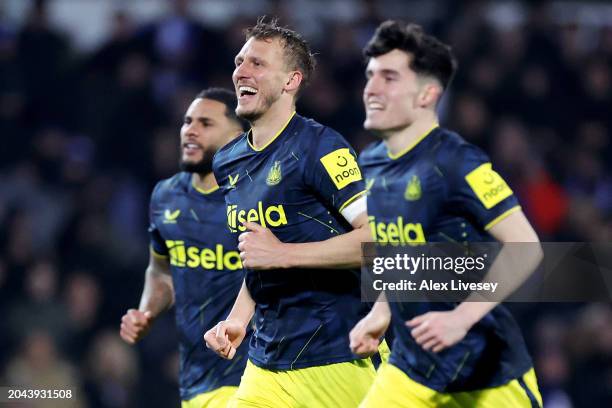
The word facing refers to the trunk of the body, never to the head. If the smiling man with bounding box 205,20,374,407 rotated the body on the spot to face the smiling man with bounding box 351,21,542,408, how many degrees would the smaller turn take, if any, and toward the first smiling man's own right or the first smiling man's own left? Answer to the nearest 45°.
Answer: approximately 135° to the first smiling man's own left

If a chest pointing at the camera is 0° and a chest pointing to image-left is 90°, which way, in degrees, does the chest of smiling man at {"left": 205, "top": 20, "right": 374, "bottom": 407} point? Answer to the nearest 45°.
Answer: approximately 45°

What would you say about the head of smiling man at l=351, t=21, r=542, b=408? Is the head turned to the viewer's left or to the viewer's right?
to the viewer's left

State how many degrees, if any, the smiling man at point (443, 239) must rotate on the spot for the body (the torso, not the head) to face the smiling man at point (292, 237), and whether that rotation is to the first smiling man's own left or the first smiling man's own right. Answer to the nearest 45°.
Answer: approximately 45° to the first smiling man's own right

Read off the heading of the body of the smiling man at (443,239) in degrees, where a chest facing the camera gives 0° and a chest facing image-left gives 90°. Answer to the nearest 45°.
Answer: approximately 45°
